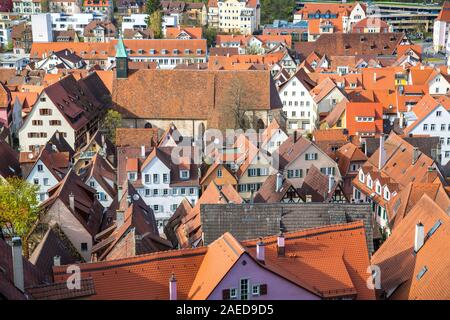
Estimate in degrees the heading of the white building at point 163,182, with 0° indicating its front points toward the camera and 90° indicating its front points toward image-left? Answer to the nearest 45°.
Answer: approximately 0°

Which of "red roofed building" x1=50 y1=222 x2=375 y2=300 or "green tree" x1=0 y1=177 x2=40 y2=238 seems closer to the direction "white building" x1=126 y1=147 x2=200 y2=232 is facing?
the red roofed building

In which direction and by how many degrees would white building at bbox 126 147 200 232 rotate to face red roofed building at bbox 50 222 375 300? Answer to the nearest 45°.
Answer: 0° — it already faces it
